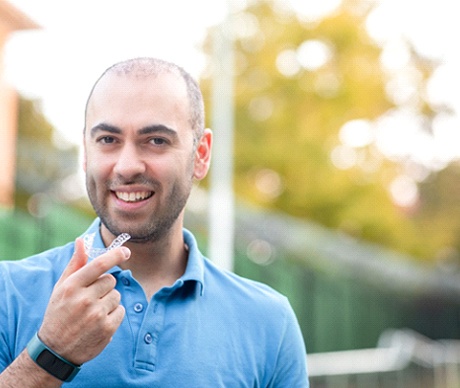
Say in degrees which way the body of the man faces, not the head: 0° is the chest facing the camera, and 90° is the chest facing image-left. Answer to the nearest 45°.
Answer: approximately 0°

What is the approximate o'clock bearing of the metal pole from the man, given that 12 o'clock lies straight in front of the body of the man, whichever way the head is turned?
The metal pole is roughly at 6 o'clock from the man.
